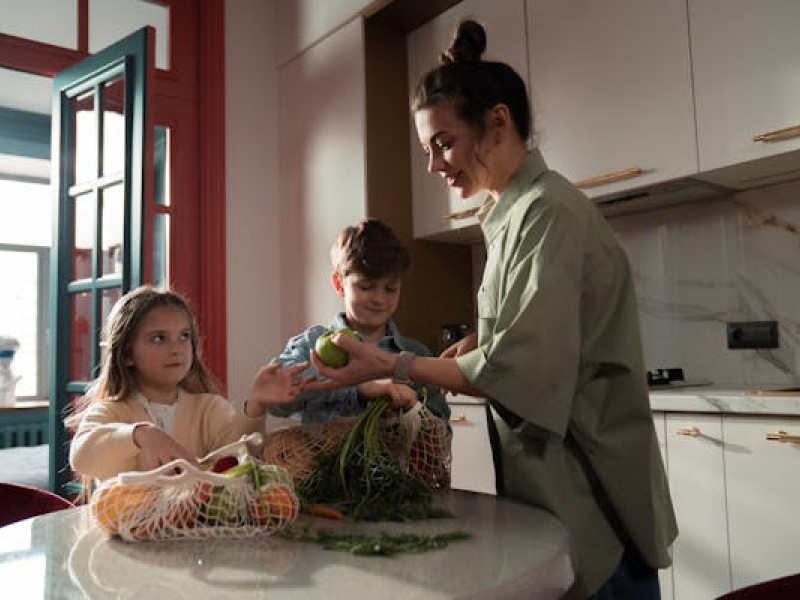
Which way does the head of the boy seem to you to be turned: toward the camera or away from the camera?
toward the camera

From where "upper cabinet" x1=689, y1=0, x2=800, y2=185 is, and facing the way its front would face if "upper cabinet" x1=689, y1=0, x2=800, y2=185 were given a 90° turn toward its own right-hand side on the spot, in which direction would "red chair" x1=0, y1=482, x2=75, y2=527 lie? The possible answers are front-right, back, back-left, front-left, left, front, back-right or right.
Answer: left

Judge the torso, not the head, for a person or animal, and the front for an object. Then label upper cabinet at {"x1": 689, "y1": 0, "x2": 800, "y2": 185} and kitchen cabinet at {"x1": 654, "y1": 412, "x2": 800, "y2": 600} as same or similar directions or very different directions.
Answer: same or similar directions

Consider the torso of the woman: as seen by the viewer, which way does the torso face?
to the viewer's left

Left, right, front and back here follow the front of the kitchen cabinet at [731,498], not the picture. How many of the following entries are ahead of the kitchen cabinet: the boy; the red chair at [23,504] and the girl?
3

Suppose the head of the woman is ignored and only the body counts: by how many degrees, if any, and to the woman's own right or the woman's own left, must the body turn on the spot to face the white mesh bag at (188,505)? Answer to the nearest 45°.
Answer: approximately 45° to the woman's own left

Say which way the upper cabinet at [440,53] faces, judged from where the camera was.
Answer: facing the viewer and to the left of the viewer

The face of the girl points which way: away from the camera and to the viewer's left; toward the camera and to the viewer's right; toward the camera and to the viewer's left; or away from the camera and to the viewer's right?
toward the camera and to the viewer's right

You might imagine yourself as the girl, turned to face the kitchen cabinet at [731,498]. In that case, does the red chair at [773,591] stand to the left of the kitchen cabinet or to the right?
right

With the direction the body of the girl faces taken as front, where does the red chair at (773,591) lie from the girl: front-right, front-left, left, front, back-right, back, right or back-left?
front

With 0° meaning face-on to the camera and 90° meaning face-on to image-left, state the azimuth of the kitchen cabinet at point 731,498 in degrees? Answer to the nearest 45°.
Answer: approximately 45°

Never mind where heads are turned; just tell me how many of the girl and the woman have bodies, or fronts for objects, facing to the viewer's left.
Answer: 1

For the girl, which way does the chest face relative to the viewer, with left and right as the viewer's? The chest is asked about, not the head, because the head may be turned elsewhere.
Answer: facing the viewer and to the right of the viewer

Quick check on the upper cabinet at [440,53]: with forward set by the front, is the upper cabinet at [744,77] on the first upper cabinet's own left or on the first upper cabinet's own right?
on the first upper cabinet's own left

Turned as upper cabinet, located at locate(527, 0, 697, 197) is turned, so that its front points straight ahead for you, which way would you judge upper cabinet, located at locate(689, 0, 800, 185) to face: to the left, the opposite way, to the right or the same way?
the same way

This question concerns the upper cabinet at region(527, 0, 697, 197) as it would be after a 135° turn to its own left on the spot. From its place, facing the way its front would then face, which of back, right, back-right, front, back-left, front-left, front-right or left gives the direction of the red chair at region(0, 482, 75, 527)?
back-right

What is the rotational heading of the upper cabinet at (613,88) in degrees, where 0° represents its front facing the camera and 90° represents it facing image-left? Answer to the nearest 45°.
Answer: approximately 45°
